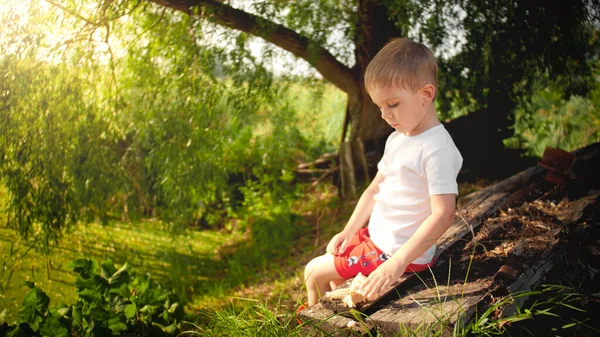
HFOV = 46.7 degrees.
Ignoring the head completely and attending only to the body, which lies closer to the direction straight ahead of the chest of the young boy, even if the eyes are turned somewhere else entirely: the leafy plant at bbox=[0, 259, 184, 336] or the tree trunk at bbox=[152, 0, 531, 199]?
the leafy plant

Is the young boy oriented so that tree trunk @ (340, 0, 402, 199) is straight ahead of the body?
no

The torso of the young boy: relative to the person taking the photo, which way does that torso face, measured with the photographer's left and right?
facing the viewer and to the left of the viewer

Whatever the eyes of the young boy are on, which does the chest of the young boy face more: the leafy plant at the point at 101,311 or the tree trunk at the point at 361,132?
the leafy plant

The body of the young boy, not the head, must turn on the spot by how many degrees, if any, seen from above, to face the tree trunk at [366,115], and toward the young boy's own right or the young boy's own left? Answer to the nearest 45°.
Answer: approximately 135° to the young boy's own right

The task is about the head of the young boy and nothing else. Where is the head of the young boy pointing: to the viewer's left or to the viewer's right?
to the viewer's left

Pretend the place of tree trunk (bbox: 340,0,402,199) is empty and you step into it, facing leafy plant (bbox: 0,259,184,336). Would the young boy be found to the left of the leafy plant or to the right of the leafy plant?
left
